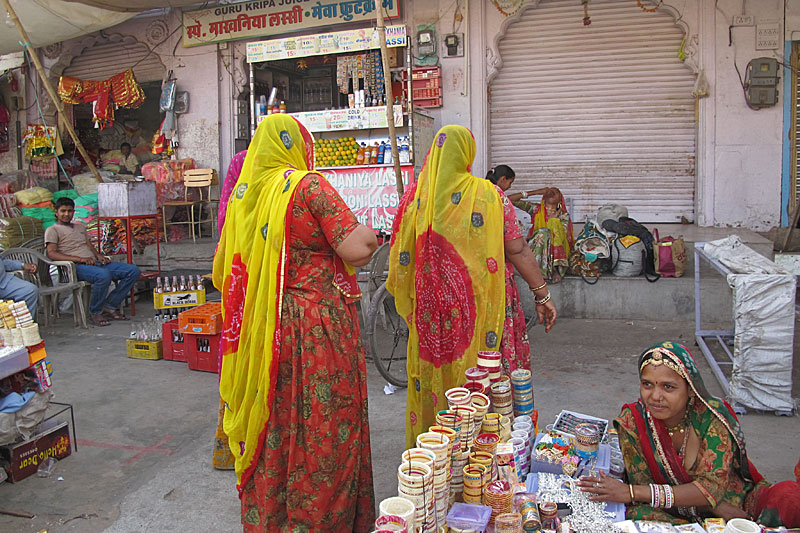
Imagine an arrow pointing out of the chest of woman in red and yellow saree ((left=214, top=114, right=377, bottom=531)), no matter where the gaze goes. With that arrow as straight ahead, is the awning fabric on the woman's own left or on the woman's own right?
on the woman's own left

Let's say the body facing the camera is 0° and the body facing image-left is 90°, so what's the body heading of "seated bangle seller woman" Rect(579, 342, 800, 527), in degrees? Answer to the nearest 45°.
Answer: approximately 45°

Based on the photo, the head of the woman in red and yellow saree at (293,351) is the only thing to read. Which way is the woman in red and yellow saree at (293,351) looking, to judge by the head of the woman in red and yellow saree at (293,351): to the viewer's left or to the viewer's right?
to the viewer's right

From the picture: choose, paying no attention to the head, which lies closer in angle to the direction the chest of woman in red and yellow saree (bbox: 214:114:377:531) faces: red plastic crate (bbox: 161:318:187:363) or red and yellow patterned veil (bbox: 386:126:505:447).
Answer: the red and yellow patterned veil

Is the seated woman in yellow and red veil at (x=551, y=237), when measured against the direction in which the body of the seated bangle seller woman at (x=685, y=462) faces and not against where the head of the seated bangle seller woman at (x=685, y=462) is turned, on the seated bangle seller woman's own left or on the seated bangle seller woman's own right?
on the seated bangle seller woman's own right

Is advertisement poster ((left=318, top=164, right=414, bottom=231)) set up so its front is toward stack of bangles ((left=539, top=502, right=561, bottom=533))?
yes
